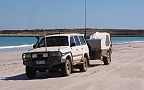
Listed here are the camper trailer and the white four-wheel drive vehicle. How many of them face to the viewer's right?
0

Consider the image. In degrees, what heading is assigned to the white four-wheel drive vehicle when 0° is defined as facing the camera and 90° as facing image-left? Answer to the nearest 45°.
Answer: approximately 45°

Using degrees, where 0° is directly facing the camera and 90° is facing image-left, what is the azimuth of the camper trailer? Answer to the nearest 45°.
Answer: approximately 45°

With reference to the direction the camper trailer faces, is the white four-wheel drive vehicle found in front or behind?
in front

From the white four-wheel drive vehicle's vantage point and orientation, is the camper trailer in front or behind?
behind
